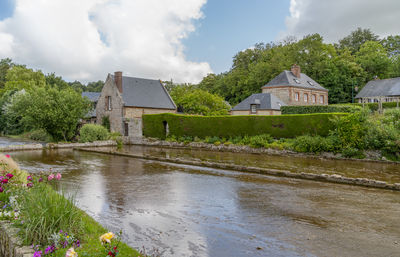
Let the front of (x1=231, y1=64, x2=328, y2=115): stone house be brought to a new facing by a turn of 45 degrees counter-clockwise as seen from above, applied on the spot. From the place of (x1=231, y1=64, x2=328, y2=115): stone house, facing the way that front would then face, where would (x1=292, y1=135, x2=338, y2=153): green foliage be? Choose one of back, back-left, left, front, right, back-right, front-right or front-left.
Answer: right

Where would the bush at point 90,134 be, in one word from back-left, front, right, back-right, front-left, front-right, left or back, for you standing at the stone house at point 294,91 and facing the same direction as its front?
right

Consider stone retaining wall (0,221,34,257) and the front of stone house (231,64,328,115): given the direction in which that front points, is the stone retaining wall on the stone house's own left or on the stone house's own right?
on the stone house's own right

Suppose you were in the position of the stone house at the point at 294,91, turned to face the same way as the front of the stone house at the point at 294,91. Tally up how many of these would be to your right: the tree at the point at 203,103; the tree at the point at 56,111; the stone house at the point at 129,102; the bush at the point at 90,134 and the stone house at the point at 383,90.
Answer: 4

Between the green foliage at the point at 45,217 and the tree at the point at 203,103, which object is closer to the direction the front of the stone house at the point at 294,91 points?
the green foliage

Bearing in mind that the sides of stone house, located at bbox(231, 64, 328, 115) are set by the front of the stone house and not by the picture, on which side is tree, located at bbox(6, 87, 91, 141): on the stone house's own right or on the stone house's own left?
on the stone house's own right

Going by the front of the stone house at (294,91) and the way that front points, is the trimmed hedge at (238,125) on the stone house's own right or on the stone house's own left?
on the stone house's own right

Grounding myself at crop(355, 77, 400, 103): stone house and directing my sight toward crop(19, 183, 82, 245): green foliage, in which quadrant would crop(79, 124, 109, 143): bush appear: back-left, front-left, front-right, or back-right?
front-right

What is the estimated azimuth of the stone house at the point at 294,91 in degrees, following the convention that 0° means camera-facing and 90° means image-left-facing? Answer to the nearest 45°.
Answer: approximately 315°

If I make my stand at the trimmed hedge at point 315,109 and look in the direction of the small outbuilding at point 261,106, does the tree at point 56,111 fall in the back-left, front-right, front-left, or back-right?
front-left

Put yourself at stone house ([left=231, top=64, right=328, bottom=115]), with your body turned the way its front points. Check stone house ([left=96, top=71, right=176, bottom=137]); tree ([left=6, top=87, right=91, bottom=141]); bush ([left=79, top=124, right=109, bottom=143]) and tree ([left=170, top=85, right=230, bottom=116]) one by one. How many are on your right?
4

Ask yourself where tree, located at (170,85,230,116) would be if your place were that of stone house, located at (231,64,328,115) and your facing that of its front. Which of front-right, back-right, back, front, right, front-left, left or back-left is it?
right

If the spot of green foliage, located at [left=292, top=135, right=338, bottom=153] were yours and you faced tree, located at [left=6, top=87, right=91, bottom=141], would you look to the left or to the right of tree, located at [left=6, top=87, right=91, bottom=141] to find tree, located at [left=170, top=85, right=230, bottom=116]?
right

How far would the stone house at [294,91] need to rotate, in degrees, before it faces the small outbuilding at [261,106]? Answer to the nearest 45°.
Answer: approximately 90° to its right

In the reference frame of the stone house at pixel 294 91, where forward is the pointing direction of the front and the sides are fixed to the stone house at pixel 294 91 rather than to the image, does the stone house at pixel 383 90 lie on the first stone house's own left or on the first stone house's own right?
on the first stone house's own left
